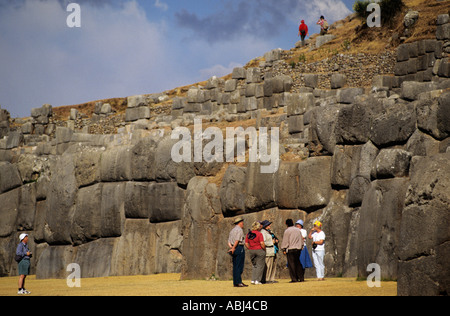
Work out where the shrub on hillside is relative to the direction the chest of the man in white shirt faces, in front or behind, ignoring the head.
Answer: behind

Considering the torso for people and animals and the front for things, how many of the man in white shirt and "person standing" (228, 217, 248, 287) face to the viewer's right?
1

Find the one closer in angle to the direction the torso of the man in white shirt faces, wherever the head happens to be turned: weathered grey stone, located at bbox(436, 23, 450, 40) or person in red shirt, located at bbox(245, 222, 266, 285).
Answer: the person in red shirt

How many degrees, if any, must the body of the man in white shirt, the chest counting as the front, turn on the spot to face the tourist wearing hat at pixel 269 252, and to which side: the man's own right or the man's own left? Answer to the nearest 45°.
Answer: approximately 45° to the man's own right

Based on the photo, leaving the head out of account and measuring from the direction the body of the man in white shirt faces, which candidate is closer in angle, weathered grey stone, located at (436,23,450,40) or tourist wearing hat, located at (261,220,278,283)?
the tourist wearing hat

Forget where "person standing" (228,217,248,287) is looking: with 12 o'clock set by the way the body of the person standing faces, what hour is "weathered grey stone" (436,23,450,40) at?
The weathered grey stone is roughly at 10 o'clock from the person standing.

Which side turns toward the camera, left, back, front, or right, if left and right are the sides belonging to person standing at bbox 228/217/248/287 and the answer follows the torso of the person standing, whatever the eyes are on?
right

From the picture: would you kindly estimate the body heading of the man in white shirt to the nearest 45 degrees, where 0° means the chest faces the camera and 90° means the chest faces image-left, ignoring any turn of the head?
approximately 45°

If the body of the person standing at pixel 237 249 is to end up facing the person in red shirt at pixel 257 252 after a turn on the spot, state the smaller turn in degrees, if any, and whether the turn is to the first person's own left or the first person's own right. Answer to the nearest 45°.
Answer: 0° — they already face them
